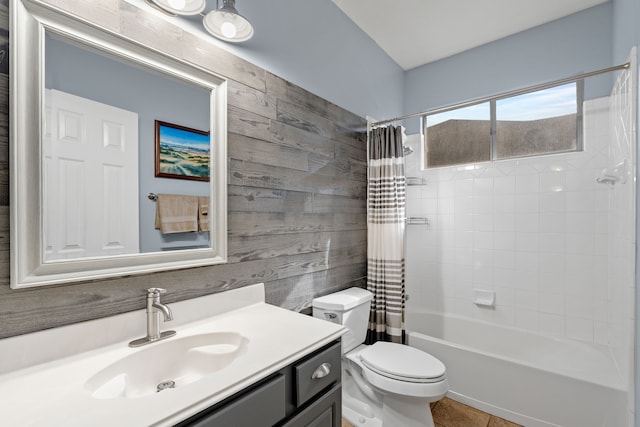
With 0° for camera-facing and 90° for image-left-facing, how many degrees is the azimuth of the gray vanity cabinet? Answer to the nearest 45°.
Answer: approximately 315°

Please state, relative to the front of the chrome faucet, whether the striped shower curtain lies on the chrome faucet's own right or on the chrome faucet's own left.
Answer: on the chrome faucet's own left

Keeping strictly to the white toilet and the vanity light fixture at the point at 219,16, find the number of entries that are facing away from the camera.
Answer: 0

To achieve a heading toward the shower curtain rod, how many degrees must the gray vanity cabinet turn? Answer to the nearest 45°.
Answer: approximately 90° to its left

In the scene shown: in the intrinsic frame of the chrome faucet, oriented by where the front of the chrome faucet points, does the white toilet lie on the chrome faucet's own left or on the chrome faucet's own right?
on the chrome faucet's own left
